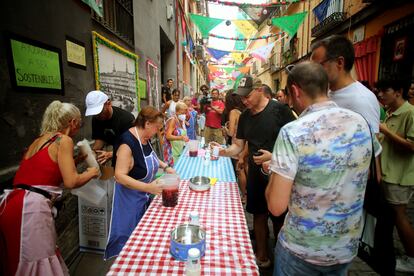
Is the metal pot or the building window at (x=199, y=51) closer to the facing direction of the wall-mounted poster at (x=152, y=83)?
the metal pot

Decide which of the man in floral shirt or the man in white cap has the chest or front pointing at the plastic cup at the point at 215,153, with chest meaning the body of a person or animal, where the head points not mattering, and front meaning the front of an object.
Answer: the man in floral shirt

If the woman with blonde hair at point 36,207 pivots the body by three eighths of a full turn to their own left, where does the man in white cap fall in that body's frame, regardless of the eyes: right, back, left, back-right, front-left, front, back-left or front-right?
back-right

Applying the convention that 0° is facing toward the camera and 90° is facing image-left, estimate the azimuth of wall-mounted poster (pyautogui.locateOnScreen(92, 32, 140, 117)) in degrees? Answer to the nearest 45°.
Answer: approximately 315°

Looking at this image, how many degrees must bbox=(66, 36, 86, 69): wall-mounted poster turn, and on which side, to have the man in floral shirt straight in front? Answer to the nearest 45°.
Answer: approximately 45° to its right

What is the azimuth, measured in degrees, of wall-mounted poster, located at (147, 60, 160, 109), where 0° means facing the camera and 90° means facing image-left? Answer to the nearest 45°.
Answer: approximately 315°

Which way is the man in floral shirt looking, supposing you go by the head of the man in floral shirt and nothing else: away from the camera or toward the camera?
away from the camera

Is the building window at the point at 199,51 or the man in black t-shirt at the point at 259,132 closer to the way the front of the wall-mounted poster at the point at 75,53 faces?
the man in black t-shirt

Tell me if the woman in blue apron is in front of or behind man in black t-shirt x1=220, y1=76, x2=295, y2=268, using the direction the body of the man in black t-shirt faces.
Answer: in front

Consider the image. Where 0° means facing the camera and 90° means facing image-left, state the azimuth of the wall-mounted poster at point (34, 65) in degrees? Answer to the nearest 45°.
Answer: approximately 315°
